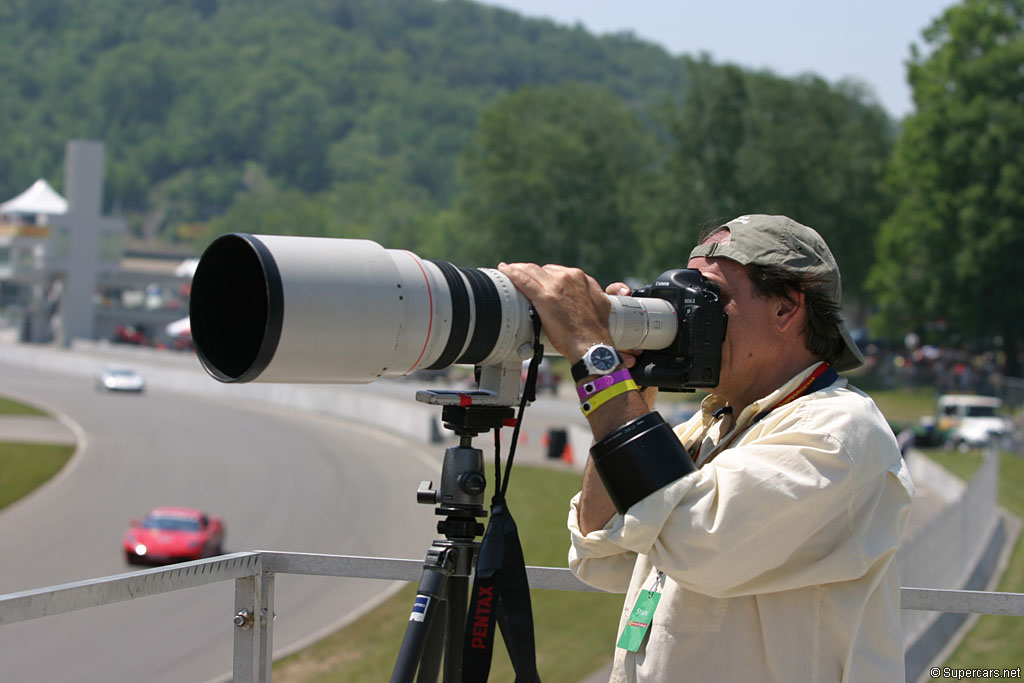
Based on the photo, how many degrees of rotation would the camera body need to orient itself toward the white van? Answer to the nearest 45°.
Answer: approximately 135° to its right

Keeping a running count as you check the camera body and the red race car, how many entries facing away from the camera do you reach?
0

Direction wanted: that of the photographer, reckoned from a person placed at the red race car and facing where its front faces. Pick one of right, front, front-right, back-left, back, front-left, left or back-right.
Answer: front-left

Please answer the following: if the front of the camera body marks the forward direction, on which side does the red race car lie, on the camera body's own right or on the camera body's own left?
on the camera body's own right

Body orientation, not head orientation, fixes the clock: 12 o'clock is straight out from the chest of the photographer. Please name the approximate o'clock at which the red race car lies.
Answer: The red race car is roughly at 2 o'clock from the photographer.

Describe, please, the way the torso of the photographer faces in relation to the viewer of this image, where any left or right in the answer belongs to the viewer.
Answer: facing to the left of the viewer

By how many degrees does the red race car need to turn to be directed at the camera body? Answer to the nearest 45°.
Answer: approximately 45° to its left

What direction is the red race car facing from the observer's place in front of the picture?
facing the viewer and to the left of the viewer
